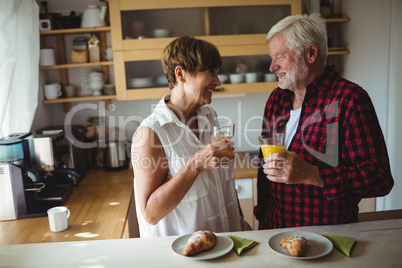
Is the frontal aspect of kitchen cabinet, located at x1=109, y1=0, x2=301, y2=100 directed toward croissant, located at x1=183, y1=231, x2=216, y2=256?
yes

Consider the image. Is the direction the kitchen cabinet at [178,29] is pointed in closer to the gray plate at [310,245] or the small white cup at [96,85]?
the gray plate

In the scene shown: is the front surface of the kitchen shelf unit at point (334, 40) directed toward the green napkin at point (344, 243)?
yes

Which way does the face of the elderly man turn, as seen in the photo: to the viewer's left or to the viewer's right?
to the viewer's left

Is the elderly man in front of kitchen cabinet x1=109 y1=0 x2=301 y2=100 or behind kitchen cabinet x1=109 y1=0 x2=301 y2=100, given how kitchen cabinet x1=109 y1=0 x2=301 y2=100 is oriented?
in front

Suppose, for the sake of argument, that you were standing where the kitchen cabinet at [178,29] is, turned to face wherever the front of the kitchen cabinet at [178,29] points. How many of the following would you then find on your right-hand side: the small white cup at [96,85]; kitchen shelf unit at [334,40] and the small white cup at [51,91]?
2

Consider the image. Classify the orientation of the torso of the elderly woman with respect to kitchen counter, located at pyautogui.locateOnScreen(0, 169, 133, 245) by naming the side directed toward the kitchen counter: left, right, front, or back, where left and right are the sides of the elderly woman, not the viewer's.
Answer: back

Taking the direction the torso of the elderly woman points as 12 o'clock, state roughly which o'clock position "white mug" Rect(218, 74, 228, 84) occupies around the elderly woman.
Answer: The white mug is roughly at 8 o'clock from the elderly woman.

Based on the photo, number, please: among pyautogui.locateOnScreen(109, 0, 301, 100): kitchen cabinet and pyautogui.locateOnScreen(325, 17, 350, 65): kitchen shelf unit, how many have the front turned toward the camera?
2

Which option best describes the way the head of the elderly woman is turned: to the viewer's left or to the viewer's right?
to the viewer's right
